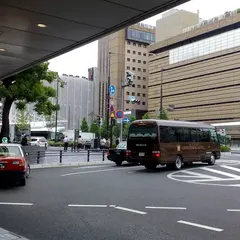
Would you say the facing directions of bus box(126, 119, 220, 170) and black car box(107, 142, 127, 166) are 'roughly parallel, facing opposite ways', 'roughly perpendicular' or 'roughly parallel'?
roughly parallel

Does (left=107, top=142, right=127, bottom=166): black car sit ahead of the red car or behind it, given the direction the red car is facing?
ahead

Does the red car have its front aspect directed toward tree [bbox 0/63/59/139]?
yes

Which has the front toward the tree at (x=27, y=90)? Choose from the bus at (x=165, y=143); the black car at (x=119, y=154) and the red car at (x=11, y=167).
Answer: the red car

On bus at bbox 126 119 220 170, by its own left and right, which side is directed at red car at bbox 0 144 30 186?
back

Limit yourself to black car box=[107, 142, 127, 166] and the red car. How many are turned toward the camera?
0

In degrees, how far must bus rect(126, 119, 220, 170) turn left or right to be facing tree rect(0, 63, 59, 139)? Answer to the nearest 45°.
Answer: approximately 135° to its left

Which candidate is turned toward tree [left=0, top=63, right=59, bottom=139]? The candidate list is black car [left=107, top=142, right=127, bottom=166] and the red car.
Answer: the red car

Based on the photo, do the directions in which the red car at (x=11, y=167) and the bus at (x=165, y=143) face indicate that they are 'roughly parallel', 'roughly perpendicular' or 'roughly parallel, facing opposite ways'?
roughly perpendicular

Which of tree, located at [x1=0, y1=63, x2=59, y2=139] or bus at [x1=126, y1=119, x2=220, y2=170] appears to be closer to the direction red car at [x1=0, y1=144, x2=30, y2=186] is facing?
the tree

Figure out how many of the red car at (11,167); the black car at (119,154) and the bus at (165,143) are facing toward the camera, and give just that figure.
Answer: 0

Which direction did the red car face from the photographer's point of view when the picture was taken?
facing away from the viewer

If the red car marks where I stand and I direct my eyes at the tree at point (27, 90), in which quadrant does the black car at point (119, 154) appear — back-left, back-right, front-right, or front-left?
front-right
